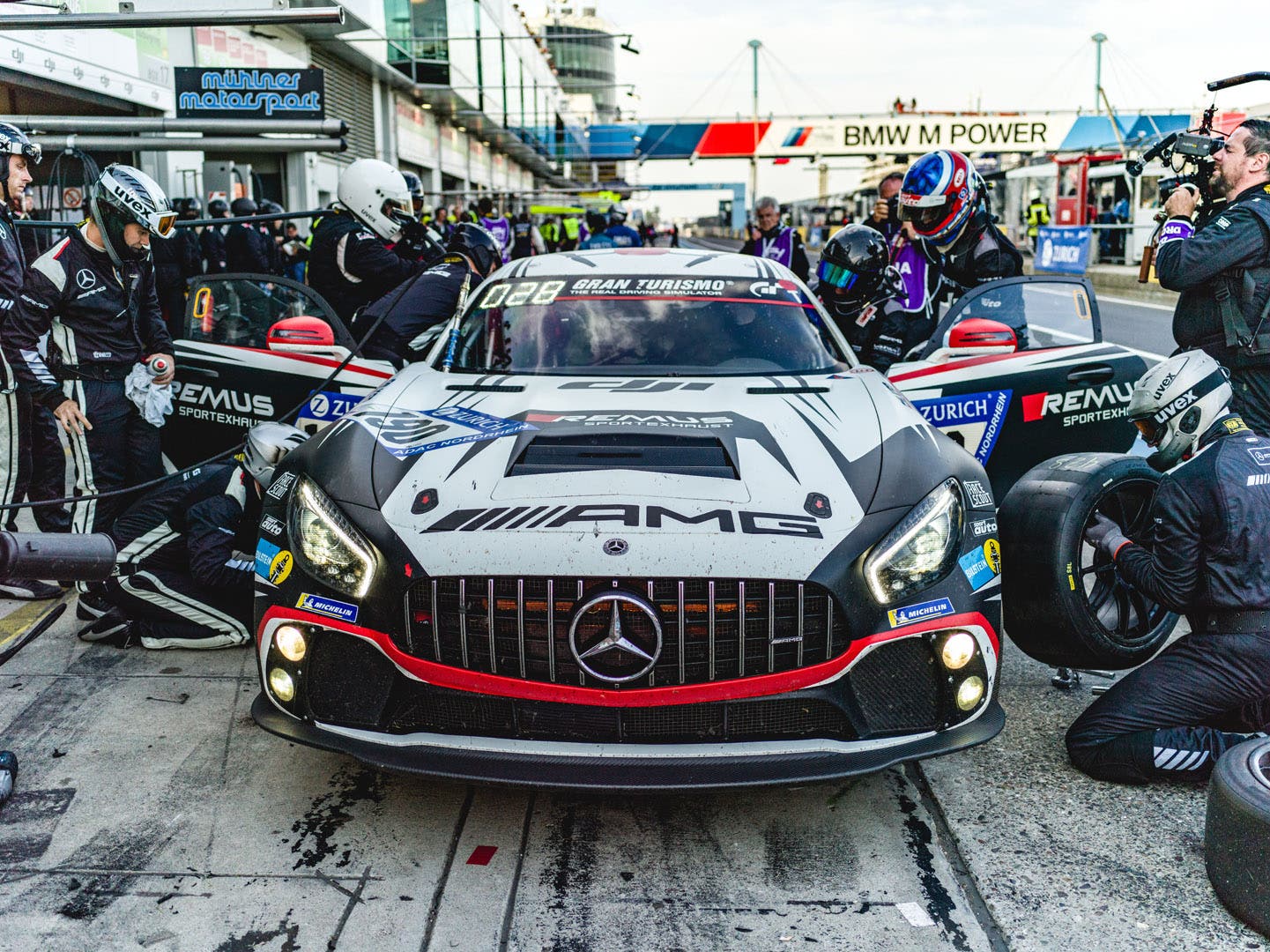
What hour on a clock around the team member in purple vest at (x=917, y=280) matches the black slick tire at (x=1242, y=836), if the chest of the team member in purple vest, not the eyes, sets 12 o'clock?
The black slick tire is roughly at 10 o'clock from the team member in purple vest.

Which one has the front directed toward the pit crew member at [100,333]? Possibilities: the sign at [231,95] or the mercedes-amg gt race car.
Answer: the sign

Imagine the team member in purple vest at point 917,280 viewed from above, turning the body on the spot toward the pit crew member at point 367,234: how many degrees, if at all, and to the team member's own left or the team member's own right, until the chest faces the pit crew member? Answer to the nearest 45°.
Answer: approximately 45° to the team member's own right

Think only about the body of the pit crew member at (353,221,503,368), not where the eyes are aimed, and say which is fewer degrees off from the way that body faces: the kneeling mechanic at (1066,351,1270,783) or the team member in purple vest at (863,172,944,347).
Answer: the team member in purple vest

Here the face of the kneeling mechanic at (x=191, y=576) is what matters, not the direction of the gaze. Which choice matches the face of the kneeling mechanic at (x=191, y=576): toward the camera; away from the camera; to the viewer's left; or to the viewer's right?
to the viewer's right

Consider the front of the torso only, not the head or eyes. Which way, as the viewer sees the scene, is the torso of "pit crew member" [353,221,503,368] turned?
to the viewer's right

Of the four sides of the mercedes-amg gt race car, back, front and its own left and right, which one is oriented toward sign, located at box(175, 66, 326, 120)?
back

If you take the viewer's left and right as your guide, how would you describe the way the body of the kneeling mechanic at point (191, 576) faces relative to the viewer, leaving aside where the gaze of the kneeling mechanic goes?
facing to the right of the viewer

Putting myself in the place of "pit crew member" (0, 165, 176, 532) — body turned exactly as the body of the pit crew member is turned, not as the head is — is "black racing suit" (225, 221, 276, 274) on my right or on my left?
on my left

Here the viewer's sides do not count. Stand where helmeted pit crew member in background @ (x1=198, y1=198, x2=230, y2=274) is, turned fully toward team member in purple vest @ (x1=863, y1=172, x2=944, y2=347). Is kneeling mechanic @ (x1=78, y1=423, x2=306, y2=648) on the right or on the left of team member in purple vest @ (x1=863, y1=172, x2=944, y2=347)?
right

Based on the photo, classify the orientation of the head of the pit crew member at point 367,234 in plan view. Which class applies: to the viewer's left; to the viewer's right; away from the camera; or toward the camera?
to the viewer's right

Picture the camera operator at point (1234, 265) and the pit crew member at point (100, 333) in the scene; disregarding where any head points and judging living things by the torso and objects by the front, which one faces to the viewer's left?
the camera operator

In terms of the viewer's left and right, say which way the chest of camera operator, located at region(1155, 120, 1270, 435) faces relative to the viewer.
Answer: facing to the left of the viewer

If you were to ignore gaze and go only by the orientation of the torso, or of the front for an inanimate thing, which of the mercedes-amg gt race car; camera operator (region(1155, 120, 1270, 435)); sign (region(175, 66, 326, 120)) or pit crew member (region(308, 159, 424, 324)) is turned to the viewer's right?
the pit crew member

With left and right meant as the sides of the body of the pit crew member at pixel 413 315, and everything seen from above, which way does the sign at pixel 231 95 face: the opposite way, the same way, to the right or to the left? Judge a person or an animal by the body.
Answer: to the right
